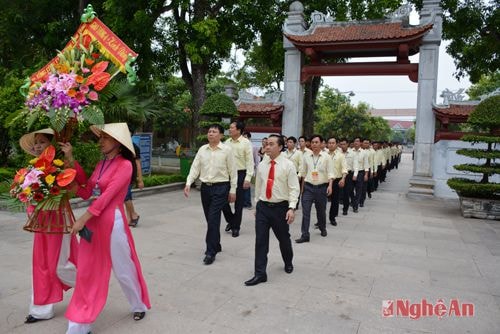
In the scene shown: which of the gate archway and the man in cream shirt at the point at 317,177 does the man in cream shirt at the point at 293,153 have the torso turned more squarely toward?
the man in cream shirt

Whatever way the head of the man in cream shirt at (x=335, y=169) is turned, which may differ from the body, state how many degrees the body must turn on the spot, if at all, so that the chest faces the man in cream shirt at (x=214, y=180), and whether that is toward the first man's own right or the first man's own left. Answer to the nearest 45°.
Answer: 0° — they already face them

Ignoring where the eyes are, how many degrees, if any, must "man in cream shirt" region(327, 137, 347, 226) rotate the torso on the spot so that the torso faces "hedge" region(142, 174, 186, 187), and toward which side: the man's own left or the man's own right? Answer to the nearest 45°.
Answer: approximately 90° to the man's own right

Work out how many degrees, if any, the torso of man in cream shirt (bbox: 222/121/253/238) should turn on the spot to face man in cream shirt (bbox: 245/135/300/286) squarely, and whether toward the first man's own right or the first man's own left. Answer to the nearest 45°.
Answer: approximately 45° to the first man's own left

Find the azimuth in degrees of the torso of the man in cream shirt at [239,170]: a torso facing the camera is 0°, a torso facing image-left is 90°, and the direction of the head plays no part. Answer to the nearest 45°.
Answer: approximately 45°

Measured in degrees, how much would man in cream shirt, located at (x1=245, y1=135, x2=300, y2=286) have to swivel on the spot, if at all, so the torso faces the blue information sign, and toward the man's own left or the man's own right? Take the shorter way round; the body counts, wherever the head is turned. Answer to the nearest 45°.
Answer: approximately 90° to the man's own right

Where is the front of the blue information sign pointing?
toward the camera

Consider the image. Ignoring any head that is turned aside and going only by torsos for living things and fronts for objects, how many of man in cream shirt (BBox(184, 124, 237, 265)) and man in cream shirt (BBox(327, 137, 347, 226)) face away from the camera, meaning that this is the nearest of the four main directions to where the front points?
0

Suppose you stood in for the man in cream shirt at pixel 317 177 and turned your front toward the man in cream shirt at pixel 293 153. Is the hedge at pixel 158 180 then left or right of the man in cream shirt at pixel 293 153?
left

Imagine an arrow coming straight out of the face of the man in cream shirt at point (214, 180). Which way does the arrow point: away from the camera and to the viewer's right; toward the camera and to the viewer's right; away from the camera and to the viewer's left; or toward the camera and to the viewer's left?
toward the camera and to the viewer's left

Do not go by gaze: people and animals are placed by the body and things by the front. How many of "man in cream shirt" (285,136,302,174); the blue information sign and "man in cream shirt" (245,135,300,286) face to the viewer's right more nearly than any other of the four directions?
0

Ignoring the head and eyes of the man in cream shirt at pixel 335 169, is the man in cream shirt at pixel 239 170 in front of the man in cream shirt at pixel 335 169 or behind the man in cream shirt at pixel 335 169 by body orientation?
in front

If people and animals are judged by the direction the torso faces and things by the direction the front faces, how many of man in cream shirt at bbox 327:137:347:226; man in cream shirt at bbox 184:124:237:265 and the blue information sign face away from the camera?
0

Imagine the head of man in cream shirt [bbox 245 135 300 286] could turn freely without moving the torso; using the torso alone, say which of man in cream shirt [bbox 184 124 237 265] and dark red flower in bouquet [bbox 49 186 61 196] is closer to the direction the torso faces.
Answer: the dark red flower in bouquet

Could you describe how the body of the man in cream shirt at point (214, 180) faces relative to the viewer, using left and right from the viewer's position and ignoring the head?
facing the viewer and to the left of the viewer

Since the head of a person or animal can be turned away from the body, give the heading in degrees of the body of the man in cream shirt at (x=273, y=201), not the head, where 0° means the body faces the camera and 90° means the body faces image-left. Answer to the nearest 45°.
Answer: approximately 45°

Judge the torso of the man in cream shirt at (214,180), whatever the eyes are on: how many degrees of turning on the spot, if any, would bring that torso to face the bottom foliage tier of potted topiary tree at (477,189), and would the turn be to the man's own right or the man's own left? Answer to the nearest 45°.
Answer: approximately 180°
